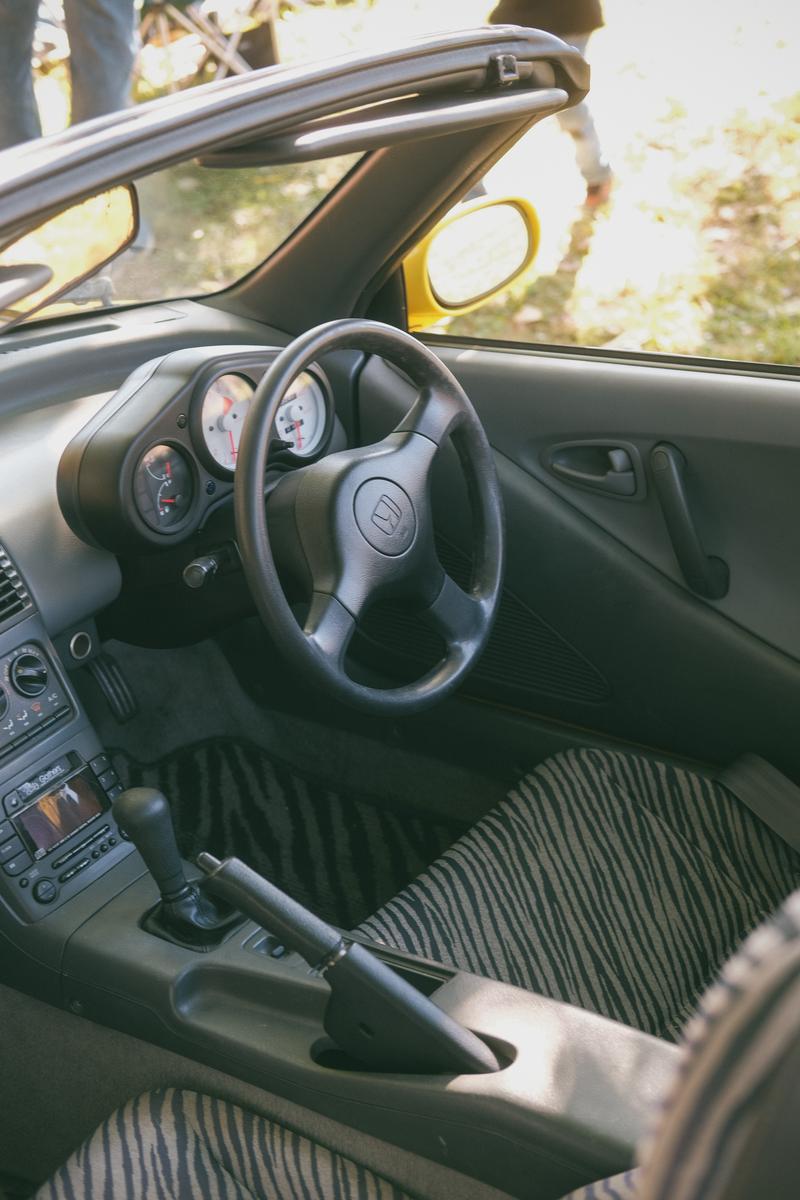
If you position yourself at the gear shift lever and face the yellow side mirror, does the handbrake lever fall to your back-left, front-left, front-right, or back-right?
back-right

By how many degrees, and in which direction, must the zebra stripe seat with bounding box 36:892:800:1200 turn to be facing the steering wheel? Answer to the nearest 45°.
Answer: approximately 45° to its right

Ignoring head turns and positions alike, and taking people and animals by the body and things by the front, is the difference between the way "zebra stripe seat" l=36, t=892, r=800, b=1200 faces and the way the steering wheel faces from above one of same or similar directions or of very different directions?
very different directions

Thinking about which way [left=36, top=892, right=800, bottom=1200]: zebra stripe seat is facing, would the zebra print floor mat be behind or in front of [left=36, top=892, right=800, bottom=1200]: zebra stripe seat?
in front

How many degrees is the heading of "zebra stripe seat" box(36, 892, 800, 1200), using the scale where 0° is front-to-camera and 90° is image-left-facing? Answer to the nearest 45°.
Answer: approximately 135°

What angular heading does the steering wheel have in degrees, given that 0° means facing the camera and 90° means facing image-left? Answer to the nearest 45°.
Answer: approximately 315°

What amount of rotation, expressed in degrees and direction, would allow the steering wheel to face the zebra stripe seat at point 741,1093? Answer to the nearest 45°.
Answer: approximately 45° to its right

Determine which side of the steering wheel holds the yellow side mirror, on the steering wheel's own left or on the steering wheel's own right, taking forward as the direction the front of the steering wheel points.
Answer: on the steering wheel's own left
